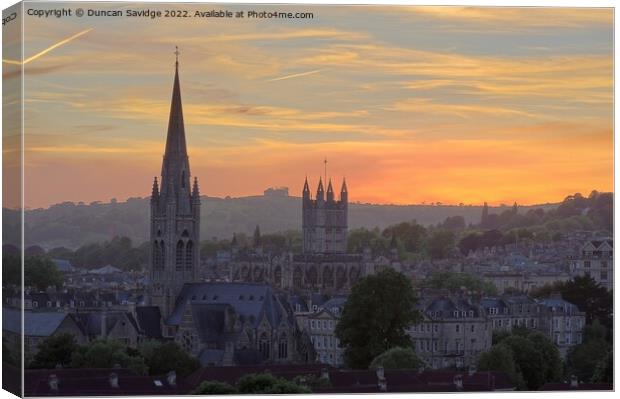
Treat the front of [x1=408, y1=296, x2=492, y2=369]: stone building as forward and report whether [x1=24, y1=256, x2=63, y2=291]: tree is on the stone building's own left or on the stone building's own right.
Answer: on the stone building's own right

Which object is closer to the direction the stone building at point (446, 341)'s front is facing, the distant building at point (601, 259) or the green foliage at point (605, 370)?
the green foliage

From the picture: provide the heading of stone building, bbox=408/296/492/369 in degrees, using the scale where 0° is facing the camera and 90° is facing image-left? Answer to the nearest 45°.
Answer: approximately 0°

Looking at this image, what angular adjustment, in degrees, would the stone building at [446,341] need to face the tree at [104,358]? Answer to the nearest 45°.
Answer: approximately 45° to its right
